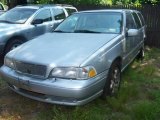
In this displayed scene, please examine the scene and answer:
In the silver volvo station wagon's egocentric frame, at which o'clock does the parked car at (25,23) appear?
The parked car is roughly at 4 o'clock from the silver volvo station wagon.

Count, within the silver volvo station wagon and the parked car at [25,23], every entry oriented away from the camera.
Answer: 0

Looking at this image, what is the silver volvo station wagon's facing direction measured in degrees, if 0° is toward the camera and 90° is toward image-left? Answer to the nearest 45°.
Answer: approximately 45°

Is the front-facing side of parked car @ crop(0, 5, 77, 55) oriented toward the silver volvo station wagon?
no

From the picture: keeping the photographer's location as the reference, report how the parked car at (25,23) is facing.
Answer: facing the viewer and to the left of the viewer

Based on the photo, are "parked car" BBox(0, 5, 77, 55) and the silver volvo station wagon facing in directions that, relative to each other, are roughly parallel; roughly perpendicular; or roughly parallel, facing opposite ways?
roughly parallel
